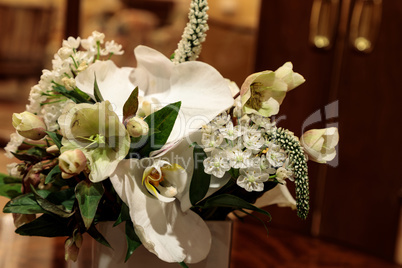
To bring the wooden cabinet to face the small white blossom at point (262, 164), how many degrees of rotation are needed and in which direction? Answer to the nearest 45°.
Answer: approximately 45° to its left

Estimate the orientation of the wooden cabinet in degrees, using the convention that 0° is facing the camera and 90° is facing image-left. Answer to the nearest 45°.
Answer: approximately 45°

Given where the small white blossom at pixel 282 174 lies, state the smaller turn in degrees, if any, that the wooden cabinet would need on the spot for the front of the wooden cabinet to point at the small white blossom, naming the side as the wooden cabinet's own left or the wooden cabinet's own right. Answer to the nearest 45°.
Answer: approximately 45° to the wooden cabinet's own left

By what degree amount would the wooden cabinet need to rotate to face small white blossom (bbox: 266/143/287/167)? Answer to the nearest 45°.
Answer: approximately 45° to its left
